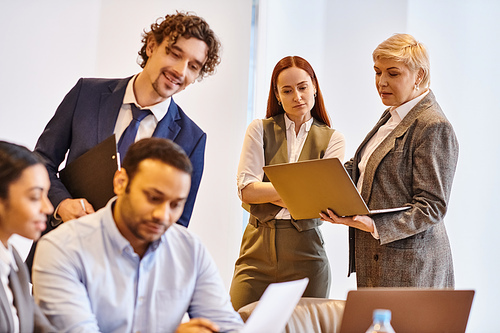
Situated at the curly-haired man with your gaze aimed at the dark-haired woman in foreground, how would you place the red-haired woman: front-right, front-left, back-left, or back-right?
back-left

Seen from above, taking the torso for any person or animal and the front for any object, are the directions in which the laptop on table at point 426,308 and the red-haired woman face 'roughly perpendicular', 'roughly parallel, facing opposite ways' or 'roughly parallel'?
roughly parallel, facing opposite ways

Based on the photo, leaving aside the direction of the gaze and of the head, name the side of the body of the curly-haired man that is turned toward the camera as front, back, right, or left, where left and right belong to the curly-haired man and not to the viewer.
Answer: front

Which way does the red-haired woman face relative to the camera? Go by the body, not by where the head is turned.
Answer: toward the camera

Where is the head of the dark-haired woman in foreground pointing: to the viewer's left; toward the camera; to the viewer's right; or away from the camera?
to the viewer's right

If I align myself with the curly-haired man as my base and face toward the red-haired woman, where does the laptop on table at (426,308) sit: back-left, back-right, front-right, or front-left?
front-right

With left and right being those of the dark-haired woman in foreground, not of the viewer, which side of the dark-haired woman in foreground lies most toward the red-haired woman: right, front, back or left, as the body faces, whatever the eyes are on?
left

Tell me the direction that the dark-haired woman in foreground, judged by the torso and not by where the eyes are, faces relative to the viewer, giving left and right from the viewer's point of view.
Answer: facing the viewer and to the right of the viewer

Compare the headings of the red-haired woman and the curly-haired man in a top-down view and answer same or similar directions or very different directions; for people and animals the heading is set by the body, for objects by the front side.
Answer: same or similar directions

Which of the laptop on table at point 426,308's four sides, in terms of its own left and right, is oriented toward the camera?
back

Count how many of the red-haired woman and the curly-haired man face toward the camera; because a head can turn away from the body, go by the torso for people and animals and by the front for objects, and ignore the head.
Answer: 2

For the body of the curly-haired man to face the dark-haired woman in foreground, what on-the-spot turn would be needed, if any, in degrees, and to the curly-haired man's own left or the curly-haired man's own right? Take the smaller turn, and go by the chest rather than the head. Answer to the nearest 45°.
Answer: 0° — they already face them

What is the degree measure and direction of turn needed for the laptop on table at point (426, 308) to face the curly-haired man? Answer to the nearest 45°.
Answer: approximately 90° to its left

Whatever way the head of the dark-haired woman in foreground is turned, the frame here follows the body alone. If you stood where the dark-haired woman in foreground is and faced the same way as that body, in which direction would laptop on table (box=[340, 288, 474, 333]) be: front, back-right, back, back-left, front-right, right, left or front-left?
front-left
